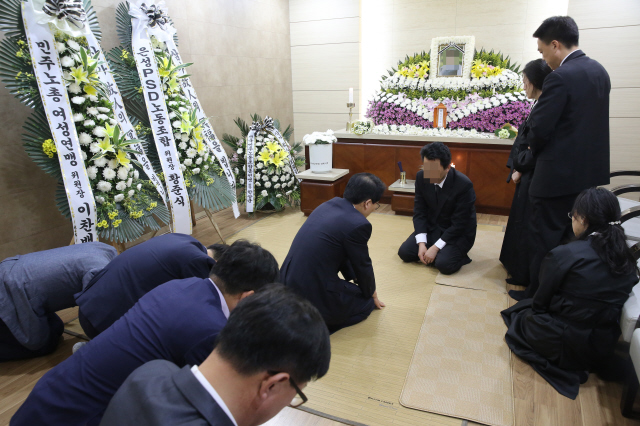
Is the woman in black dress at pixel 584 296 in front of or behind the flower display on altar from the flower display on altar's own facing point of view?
in front

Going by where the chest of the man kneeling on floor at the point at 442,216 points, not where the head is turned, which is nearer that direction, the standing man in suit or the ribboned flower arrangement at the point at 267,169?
the ribboned flower arrangement

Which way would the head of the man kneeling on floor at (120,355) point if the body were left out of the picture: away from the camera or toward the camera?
away from the camera

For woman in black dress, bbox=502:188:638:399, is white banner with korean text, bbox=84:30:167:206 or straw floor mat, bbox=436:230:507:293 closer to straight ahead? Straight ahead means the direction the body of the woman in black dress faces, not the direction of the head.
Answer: the straw floor mat

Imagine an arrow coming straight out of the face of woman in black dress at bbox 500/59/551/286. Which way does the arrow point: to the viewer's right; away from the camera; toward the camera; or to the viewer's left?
to the viewer's left

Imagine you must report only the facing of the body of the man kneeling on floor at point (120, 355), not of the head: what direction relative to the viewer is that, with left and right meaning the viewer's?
facing away from the viewer and to the right of the viewer

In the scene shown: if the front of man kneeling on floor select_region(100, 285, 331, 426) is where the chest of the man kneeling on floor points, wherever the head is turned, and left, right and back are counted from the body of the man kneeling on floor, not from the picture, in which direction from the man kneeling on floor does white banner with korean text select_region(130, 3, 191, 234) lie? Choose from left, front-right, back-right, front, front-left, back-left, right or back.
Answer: left

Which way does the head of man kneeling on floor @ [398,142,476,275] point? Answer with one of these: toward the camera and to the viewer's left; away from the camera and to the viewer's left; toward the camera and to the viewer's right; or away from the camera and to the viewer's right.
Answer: toward the camera and to the viewer's left

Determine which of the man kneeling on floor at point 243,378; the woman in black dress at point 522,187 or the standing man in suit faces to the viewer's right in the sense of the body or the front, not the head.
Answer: the man kneeling on floor

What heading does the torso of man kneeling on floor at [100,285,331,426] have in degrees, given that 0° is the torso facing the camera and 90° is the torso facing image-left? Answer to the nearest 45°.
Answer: approximately 270°

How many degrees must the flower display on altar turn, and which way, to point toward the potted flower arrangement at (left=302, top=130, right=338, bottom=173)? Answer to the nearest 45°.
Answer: approximately 45° to its right

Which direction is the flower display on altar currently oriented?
toward the camera

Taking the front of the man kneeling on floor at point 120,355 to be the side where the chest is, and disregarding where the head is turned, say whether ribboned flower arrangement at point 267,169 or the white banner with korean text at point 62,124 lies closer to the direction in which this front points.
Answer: the ribboned flower arrangement

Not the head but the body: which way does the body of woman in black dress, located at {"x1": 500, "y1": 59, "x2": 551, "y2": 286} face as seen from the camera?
to the viewer's left

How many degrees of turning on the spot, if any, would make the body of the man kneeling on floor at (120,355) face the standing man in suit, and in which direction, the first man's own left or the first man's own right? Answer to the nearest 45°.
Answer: approximately 45° to the first man's own right

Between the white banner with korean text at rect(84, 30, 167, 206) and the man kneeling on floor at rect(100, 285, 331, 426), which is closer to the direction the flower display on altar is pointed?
the man kneeling on floor

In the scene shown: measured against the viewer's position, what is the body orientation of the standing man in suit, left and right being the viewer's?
facing away from the viewer and to the left of the viewer
